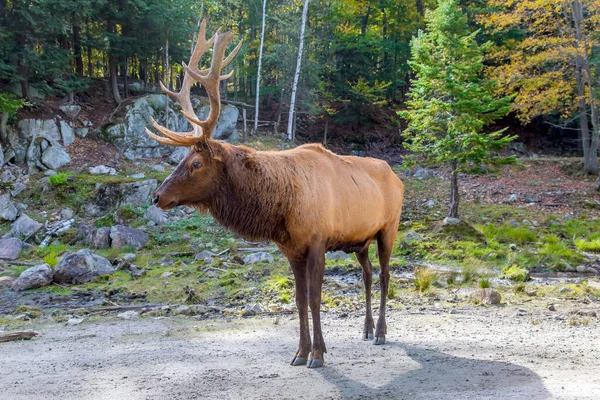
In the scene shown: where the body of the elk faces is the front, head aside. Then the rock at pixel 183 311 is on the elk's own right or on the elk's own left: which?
on the elk's own right

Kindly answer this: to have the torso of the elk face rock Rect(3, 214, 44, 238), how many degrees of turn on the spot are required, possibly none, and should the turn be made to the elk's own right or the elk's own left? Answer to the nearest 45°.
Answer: approximately 90° to the elk's own right

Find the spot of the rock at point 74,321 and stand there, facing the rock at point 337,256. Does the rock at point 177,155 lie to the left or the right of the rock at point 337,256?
left

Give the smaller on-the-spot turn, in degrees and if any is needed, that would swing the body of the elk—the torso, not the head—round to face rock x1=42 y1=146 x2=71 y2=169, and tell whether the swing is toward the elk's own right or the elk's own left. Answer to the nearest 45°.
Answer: approximately 90° to the elk's own right

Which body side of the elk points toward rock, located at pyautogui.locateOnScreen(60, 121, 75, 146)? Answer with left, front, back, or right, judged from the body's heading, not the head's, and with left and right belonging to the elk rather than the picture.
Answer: right

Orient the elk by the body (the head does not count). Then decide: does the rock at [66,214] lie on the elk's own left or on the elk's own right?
on the elk's own right

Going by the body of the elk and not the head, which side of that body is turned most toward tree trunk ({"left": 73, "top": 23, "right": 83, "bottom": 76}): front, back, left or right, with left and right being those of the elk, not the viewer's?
right

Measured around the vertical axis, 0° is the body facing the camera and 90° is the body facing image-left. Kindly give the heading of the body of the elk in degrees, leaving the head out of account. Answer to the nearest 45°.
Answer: approximately 45°

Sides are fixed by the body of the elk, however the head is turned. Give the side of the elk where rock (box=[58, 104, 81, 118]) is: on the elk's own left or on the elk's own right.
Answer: on the elk's own right
